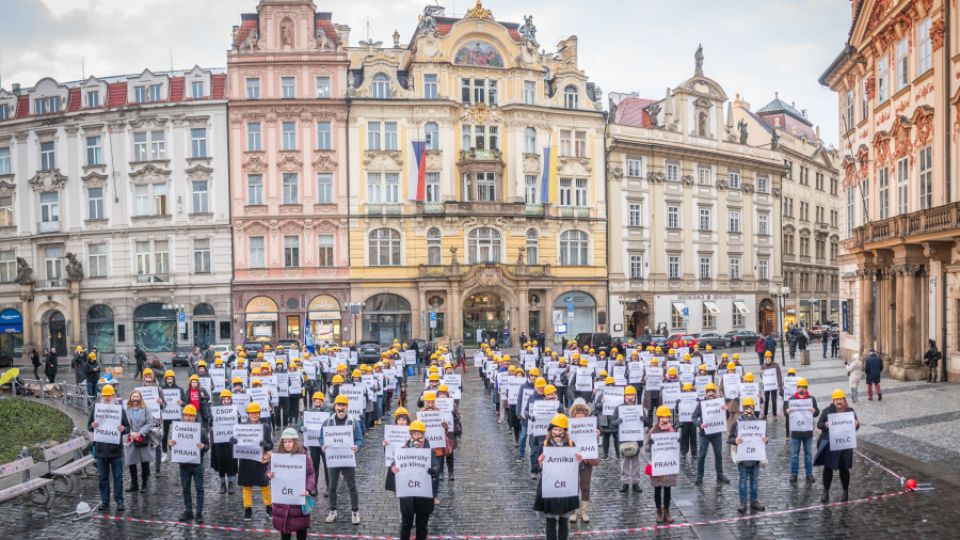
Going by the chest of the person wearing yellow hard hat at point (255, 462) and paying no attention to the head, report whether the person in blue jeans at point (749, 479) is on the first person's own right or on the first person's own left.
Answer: on the first person's own left

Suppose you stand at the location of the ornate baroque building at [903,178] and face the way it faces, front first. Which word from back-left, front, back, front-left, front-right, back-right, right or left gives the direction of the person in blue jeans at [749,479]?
front-left

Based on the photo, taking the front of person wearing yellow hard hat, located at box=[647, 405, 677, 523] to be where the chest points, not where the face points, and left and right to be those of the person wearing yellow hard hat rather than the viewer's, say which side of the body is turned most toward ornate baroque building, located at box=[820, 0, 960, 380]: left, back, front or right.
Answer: back

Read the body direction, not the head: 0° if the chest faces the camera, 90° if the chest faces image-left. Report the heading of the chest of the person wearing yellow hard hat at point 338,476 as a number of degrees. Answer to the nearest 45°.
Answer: approximately 0°

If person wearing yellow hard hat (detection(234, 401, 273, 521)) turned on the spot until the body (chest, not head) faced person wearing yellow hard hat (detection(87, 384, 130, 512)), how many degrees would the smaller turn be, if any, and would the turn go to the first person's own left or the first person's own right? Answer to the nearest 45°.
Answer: approximately 135° to the first person's own right

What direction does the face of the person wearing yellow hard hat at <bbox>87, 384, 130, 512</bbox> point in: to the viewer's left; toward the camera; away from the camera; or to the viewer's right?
toward the camera

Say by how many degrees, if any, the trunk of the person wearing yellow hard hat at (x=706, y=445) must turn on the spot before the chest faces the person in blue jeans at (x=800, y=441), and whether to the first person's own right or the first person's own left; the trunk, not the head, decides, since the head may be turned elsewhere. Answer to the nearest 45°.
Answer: approximately 90° to the first person's own left

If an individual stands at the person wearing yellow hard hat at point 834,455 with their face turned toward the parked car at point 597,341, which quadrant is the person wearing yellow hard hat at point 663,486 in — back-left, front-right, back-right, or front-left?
back-left

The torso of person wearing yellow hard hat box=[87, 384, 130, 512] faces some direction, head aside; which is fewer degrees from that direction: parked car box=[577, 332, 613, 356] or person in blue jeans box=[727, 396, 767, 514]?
the person in blue jeans

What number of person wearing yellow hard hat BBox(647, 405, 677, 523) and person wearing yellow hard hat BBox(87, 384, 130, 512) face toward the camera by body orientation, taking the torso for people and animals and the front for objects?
2

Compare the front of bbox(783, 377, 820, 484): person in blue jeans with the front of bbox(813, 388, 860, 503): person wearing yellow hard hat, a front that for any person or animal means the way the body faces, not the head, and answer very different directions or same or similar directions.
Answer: same or similar directions

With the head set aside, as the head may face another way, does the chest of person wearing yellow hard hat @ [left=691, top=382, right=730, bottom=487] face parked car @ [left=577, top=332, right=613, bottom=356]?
no

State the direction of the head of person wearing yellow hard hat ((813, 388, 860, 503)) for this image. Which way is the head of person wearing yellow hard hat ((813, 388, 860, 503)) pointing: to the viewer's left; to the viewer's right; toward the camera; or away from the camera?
toward the camera

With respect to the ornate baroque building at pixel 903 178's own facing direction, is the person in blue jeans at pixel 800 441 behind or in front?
in front

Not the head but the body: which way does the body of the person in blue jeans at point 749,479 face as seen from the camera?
toward the camera

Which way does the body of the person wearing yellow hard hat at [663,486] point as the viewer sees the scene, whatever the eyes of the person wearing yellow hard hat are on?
toward the camera
